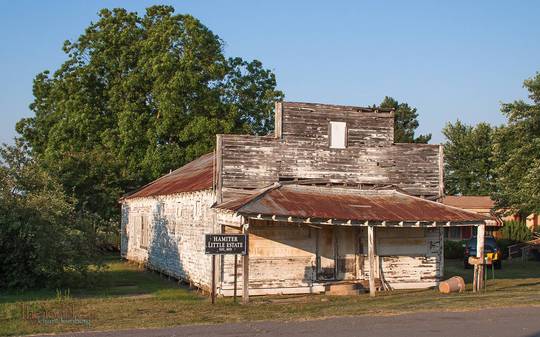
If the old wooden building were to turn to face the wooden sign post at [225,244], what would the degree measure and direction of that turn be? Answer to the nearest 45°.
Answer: approximately 45° to its right

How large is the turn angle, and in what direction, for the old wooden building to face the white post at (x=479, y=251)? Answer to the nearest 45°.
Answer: approximately 90° to its left

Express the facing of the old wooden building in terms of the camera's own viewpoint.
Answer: facing the viewer

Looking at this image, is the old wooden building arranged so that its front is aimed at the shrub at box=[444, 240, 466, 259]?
no

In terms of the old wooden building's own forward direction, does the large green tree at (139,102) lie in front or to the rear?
to the rear

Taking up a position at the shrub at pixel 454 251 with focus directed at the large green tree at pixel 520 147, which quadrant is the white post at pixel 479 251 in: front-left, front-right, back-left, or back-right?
front-right

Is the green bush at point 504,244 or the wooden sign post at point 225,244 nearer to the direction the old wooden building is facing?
the wooden sign post

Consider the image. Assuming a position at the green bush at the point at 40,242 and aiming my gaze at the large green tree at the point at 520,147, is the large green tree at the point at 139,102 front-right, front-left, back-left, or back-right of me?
front-left

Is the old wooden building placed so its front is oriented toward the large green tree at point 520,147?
no

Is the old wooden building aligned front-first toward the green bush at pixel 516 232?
no
